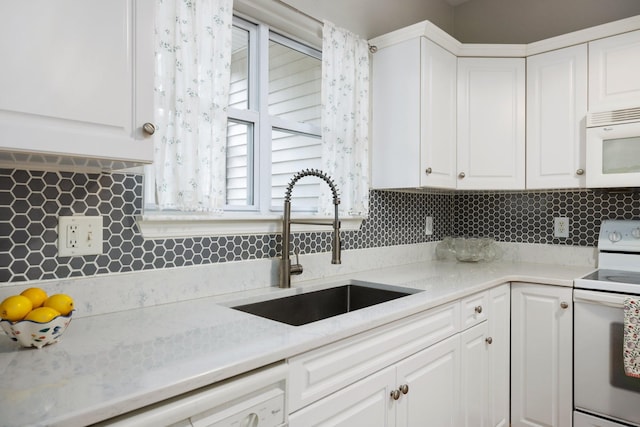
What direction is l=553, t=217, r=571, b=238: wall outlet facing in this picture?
toward the camera

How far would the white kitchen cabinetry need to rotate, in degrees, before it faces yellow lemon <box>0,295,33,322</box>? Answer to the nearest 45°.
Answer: approximately 90° to its right

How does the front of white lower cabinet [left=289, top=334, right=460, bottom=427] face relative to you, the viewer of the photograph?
facing the viewer and to the right of the viewer

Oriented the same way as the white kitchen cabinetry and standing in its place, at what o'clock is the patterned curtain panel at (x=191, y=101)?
The patterned curtain panel is roughly at 3 o'clock from the white kitchen cabinetry.

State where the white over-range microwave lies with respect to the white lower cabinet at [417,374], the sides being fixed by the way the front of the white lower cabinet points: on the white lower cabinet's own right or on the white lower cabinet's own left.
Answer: on the white lower cabinet's own left

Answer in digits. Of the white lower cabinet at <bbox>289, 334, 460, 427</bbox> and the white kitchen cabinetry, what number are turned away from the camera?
0

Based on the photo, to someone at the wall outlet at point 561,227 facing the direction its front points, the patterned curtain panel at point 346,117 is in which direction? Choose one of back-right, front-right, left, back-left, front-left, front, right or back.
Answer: front-right

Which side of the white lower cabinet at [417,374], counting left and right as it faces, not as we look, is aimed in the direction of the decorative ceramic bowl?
right

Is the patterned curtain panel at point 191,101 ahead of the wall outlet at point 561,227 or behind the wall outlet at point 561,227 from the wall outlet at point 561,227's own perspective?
ahead

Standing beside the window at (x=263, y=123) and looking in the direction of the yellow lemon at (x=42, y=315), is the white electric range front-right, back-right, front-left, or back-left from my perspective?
back-left

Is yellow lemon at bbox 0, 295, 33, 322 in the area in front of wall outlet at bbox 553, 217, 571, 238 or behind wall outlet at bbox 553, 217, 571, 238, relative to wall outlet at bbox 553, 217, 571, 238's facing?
in front
